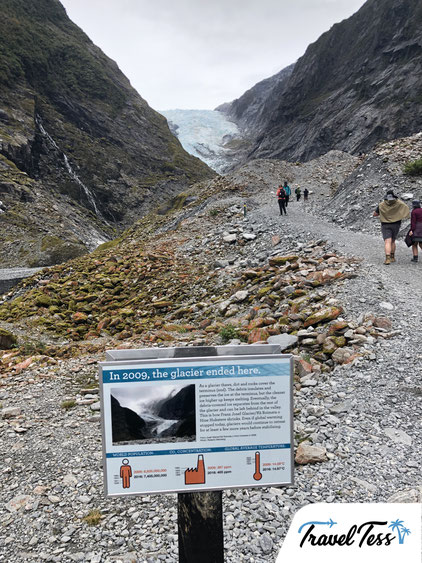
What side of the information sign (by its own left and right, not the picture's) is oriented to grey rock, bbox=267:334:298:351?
back

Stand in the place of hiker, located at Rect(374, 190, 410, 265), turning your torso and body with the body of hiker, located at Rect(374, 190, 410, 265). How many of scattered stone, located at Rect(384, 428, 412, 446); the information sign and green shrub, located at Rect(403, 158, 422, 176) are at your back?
2

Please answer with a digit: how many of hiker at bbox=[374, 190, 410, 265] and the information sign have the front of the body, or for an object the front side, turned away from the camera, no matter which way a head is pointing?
1

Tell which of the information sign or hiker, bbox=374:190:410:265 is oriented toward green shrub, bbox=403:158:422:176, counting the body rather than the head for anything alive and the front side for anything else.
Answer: the hiker

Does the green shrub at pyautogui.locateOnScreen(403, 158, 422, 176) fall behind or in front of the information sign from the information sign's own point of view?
behind

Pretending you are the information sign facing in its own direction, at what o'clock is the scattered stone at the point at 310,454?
The scattered stone is roughly at 7 o'clock from the information sign.

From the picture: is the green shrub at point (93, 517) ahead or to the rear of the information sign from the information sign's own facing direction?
to the rear

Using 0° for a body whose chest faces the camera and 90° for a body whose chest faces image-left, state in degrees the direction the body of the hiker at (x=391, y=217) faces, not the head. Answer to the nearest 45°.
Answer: approximately 180°
